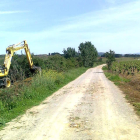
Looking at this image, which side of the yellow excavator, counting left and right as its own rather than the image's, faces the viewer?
right
